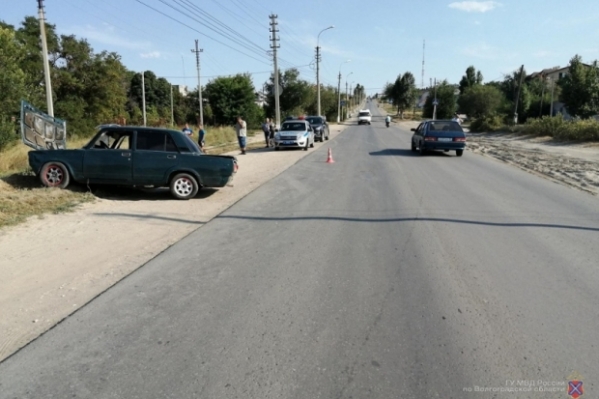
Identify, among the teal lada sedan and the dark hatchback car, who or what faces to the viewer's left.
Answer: the teal lada sedan

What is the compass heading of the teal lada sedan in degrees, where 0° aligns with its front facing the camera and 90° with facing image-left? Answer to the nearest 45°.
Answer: approximately 90°

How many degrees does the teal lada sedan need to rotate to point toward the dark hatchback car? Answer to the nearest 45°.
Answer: approximately 135° to its right

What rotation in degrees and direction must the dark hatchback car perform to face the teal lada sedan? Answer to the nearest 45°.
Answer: approximately 135° to its left

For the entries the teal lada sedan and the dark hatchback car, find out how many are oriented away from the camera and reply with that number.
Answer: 1

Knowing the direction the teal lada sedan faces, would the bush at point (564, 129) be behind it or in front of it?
behind

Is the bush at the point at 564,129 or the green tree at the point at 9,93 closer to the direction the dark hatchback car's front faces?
the bush

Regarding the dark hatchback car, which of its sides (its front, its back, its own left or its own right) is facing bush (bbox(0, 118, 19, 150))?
left

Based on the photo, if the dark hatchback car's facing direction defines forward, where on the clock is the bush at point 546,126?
The bush is roughly at 1 o'clock from the dark hatchback car.

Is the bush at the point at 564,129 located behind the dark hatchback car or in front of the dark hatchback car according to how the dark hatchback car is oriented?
in front

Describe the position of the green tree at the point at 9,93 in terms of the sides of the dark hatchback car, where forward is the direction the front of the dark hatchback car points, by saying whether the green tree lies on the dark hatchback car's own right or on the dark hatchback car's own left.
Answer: on the dark hatchback car's own left

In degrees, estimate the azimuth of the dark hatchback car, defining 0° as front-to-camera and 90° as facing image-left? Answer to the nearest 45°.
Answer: approximately 180°
